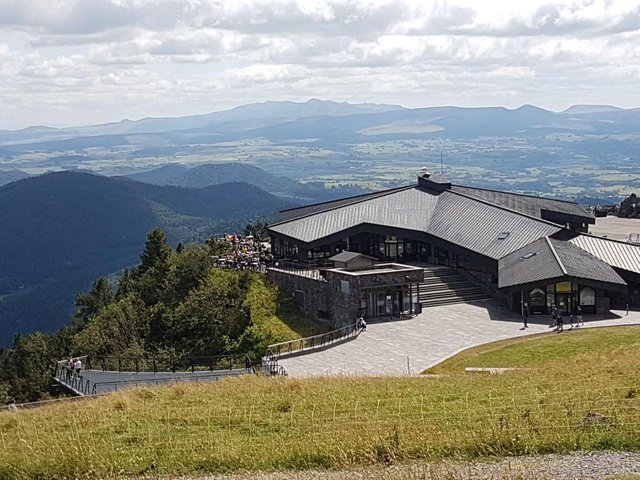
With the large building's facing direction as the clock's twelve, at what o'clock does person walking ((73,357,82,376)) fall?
The person walking is roughly at 2 o'clock from the large building.

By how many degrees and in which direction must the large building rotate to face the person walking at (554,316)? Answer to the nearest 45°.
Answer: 0° — it already faces them

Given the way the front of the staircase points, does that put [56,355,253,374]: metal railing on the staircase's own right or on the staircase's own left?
on the staircase's own right

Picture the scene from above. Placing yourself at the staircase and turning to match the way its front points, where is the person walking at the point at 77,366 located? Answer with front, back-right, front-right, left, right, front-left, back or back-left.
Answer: front-right

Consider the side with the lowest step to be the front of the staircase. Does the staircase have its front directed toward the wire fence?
yes

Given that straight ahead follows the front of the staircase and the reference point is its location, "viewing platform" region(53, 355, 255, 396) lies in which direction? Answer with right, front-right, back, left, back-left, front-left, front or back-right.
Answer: front-right

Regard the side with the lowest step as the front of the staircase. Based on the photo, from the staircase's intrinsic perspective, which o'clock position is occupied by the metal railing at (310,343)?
The metal railing is roughly at 1 o'clock from the staircase.

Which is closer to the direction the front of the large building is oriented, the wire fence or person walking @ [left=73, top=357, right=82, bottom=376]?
the wire fence

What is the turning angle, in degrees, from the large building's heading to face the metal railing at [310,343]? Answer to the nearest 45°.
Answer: approximately 45° to its right

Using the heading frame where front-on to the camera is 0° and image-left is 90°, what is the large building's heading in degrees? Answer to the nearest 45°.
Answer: approximately 0°

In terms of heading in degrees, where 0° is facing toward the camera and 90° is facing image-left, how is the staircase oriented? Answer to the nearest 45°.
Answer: approximately 0°
